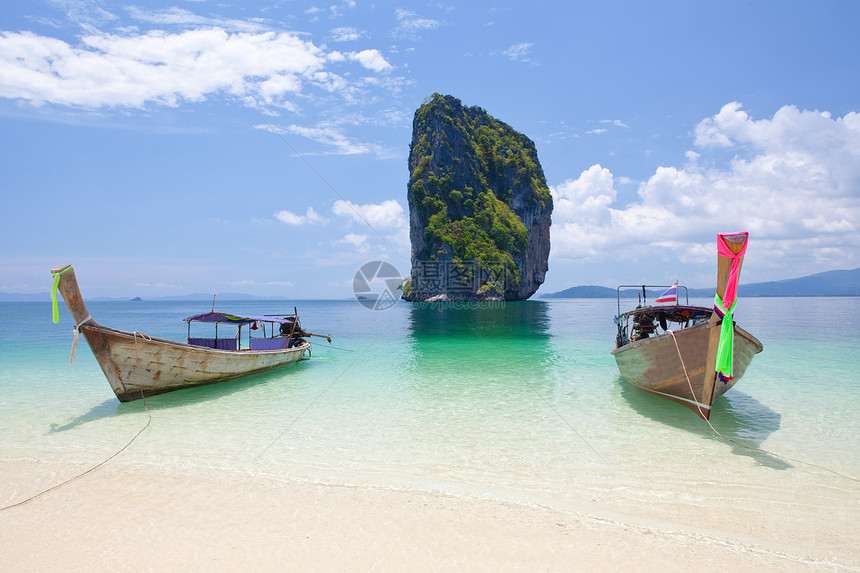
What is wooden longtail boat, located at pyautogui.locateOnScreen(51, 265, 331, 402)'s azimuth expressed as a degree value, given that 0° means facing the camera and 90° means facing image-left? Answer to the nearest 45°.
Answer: approximately 45°

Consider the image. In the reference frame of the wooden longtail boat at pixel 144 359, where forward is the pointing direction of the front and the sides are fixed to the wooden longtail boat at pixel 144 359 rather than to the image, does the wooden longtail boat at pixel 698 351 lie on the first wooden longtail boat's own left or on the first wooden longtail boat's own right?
on the first wooden longtail boat's own left

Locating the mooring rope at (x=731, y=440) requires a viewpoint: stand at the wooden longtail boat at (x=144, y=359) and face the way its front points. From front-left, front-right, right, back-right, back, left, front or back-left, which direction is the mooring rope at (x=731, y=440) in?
left
